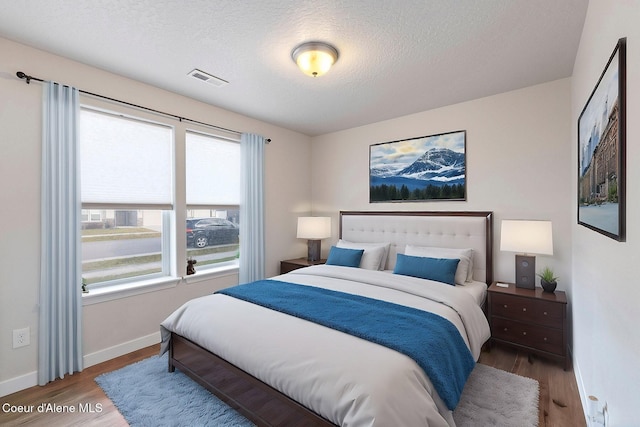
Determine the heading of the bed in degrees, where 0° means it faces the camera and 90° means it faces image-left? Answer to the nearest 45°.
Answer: approximately 45°

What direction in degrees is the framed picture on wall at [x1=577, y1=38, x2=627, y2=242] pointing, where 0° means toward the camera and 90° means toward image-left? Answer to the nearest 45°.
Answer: approximately 90°

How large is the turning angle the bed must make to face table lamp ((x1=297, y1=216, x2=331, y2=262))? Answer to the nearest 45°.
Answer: approximately 135° to its right

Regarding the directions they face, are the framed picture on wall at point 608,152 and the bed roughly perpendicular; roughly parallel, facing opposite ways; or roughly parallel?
roughly perpendicular

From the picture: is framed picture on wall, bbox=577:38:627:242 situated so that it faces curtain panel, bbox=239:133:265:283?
yes

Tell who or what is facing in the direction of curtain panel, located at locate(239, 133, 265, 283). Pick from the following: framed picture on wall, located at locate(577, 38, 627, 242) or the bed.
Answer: the framed picture on wall

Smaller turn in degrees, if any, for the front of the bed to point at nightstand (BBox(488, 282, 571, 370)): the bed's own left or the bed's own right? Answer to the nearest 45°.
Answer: approximately 135° to the bed's own left

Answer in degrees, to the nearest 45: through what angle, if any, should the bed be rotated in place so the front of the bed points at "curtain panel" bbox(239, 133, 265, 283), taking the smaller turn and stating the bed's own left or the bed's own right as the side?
approximately 90° to the bed's own right

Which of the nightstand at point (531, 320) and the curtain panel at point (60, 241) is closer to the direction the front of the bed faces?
the curtain panel
